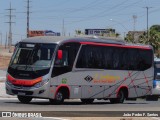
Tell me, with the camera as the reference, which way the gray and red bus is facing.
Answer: facing the viewer and to the left of the viewer
